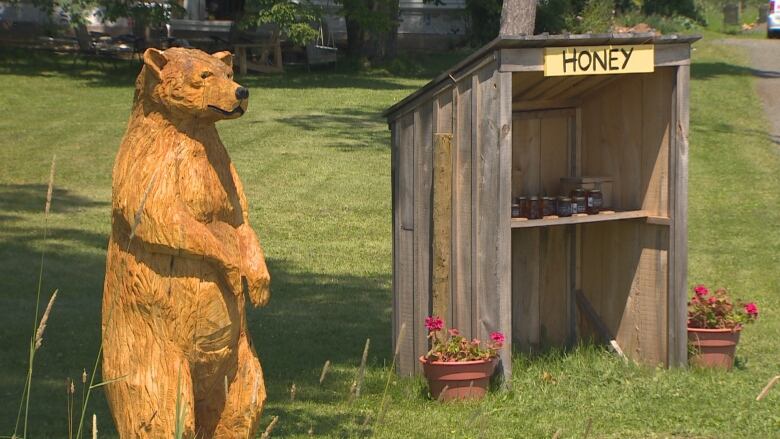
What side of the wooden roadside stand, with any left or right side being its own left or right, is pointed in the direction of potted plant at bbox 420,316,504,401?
right

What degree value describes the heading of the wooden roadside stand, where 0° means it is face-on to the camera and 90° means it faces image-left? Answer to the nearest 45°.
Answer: approximately 315°

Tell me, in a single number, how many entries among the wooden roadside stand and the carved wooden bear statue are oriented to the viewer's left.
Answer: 0

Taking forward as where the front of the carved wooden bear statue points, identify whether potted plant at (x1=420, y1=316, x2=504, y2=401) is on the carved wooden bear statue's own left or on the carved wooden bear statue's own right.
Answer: on the carved wooden bear statue's own left

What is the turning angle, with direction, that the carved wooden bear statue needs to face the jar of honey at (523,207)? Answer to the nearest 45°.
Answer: approximately 90° to its left

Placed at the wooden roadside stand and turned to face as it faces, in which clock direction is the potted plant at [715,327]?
The potted plant is roughly at 10 o'clock from the wooden roadside stand.

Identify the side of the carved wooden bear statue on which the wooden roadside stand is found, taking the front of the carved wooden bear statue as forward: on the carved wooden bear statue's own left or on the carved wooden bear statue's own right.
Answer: on the carved wooden bear statue's own left

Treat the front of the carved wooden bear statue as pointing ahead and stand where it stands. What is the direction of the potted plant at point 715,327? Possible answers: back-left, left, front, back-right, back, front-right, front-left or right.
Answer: left

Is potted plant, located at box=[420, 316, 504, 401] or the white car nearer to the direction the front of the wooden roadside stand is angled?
the potted plant

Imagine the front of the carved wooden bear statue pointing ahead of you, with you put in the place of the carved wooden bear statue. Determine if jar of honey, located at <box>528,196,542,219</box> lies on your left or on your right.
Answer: on your left

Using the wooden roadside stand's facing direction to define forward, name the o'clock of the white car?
The white car is roughly at 8 o'clock from the wooden roadside stand.

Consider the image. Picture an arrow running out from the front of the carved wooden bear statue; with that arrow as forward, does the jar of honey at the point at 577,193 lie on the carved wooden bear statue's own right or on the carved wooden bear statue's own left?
on the carved wooden bear statue's own left
